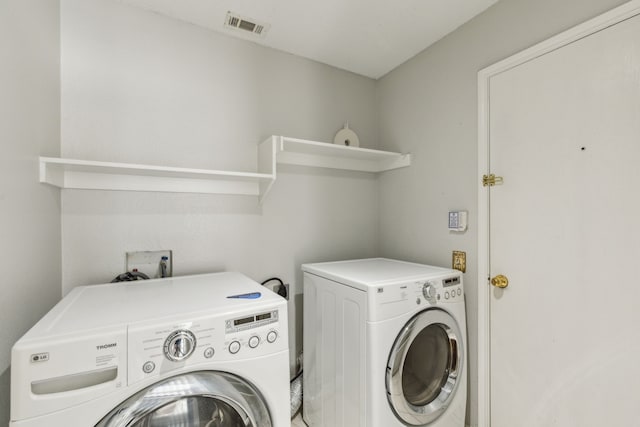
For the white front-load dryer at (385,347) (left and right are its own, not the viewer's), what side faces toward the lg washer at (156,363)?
right

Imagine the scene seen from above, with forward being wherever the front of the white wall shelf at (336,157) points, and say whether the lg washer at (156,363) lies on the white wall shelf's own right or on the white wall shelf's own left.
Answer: on the white wall shelf's own right

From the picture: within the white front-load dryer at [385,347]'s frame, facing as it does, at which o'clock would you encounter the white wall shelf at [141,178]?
The white wall shelf is roughly at 4 o'clock from the white front-load dryer.

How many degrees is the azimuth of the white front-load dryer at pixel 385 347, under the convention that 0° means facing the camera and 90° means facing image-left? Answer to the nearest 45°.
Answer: approximately 315°

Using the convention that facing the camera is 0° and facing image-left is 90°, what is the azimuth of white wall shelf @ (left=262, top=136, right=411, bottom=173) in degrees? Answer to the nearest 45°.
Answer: approximately 315°

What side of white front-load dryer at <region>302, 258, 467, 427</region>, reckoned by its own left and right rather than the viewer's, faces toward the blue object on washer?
right

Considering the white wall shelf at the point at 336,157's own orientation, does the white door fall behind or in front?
in front
